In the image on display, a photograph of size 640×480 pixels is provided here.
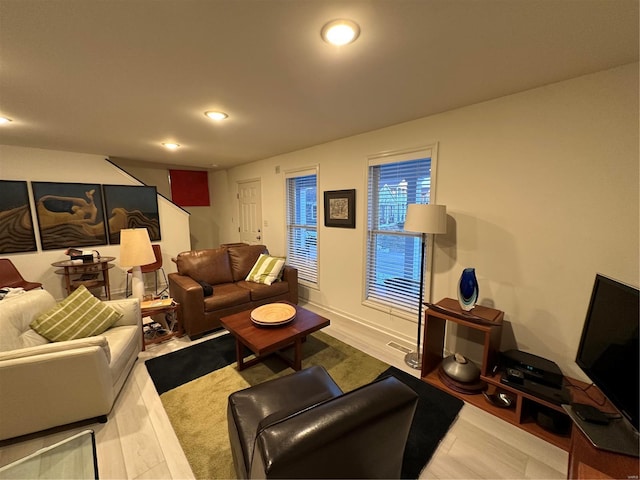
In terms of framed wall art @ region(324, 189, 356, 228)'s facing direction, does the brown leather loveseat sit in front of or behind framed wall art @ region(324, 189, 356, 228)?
in front

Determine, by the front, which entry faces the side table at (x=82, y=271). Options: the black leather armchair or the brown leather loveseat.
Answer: the black leather armchair

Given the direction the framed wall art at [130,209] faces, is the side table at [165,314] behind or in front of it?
in front

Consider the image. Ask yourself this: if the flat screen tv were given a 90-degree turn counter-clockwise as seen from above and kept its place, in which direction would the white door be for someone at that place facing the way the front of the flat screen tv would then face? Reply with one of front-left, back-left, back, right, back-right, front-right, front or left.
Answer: back-right

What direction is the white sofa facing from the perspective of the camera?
to the viewer's right

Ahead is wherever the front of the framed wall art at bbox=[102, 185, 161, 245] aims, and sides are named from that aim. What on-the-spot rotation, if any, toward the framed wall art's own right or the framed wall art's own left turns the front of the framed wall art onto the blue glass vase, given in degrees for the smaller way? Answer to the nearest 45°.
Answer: approximately 45° to the framed wall art's own left

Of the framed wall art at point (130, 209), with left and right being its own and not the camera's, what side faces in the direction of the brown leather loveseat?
front

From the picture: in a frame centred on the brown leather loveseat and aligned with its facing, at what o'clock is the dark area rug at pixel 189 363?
The dark area rug is roughly at 2 o'clock from the brown leather loveseat.

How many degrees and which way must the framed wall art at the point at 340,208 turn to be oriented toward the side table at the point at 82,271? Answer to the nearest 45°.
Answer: approximately 45° to its right

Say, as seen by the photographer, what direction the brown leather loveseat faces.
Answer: facing the viewer and to the right of the viewer

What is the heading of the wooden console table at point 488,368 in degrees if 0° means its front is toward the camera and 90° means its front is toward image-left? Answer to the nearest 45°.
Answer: approximately 45°

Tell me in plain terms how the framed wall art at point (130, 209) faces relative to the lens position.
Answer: facing the viewer

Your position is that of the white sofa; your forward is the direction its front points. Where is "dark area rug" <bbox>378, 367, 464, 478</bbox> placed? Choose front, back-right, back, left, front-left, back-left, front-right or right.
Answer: front-right
